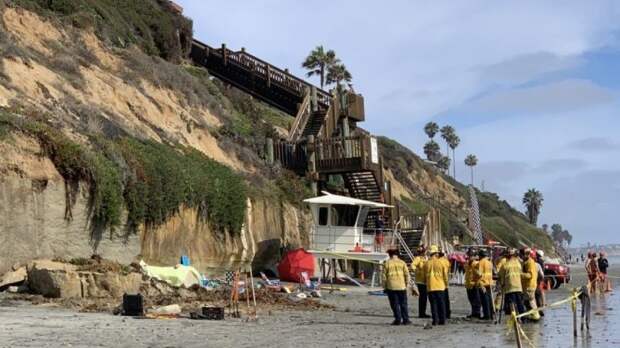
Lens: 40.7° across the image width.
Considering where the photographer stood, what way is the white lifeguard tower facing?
facing to the right of the viewer

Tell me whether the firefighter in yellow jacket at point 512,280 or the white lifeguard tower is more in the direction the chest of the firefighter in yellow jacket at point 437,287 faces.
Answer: the white lifeguard tower

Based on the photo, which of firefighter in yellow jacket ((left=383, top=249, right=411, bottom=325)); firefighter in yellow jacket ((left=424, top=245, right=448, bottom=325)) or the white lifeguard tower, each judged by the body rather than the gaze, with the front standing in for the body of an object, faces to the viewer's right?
the white lifeguard tower

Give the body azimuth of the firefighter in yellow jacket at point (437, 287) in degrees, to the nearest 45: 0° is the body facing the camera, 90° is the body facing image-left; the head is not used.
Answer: approximately 180°

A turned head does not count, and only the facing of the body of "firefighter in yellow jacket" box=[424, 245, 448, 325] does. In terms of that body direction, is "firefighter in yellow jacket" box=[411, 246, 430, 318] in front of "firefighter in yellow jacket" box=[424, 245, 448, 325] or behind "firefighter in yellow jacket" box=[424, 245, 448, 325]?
in front

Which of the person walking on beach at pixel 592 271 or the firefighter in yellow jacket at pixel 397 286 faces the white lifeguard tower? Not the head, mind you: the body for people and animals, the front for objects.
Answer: the firefighter in yellow jacket

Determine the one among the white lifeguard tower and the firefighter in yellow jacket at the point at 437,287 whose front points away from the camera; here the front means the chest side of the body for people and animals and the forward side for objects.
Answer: the firefighter in yellow jacket

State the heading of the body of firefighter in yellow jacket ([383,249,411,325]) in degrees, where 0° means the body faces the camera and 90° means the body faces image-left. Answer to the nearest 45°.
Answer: approximately 180°

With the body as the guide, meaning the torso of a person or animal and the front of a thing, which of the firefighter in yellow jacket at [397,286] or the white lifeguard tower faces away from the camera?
the firefighter in yellow jacket
